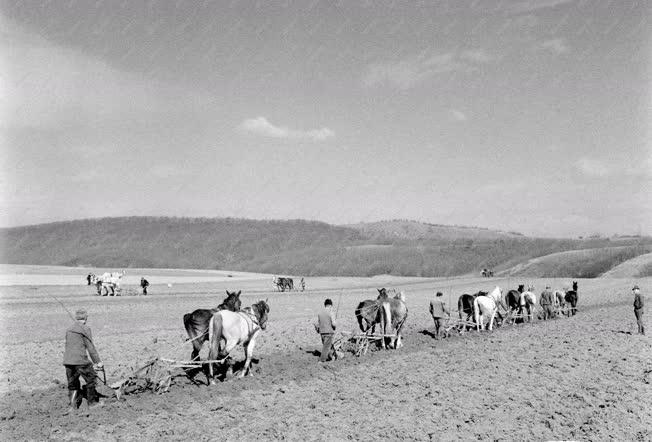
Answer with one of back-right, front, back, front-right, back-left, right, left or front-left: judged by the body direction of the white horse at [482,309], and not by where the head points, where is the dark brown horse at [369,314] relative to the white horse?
back

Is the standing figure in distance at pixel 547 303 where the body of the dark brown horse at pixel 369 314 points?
yes

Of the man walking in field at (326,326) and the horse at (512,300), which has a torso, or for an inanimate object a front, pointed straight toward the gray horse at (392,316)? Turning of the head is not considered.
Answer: the man walking in field

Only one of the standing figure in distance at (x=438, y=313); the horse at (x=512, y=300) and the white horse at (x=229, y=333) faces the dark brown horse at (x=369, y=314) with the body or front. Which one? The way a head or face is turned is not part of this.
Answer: the white horse

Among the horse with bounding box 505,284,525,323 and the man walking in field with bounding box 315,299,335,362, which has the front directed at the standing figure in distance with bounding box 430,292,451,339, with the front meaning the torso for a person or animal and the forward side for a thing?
the man walking in field

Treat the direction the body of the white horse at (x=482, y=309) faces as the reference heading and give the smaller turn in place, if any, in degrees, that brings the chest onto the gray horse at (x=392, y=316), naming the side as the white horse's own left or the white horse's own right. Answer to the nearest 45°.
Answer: approximately 180°

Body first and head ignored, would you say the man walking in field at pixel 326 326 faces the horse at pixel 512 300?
yes

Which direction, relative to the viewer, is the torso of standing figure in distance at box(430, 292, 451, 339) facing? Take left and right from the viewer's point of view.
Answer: facing away from the viewer and to the right of the viewer

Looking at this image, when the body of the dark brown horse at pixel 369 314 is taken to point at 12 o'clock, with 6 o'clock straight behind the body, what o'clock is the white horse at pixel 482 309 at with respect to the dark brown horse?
The white horse is roughly at 12 o'clock from the dark brown horse.

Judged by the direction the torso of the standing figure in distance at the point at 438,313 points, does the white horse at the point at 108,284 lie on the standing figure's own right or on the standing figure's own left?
on the standing figure's own left

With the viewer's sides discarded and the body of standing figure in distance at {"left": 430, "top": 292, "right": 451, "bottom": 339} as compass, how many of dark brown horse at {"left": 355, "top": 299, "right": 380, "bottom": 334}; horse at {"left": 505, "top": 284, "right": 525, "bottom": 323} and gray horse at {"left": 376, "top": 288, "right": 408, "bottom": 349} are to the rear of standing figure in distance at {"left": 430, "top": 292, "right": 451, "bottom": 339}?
2

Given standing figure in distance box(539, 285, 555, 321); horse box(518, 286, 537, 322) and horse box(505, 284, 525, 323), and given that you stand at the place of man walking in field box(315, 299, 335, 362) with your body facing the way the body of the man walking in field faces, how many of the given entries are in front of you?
3

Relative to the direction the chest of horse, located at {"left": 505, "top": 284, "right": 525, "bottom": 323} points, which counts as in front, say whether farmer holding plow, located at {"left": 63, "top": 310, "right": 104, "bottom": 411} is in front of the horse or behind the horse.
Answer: behind

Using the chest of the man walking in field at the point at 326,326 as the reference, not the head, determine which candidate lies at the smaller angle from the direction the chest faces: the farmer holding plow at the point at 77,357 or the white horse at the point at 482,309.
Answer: the white horse

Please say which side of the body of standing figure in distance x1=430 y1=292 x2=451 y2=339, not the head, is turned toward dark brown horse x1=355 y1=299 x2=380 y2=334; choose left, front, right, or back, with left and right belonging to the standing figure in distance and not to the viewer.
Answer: back
